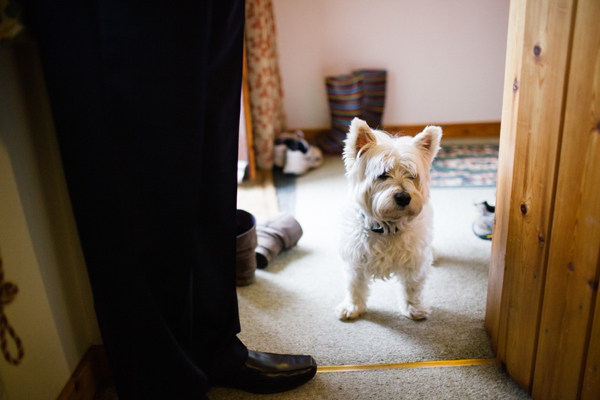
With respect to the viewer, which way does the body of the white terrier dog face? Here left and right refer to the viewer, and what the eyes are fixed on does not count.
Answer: facing the viewer

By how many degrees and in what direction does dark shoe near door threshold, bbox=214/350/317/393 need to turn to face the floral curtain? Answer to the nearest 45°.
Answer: approximately 90° to its left

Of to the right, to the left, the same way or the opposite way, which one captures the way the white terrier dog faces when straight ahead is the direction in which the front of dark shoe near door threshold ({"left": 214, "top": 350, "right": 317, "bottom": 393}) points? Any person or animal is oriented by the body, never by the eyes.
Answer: to the right

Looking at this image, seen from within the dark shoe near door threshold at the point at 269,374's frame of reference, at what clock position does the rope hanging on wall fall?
The rope hanging on wall is roughly at 5 o'clock from the dark shoe near door threshold.

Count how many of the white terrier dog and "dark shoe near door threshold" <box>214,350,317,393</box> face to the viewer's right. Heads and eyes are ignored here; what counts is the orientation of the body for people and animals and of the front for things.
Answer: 1

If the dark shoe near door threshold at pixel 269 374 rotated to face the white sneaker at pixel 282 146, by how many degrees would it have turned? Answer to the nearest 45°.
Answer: approximately 90° to its left

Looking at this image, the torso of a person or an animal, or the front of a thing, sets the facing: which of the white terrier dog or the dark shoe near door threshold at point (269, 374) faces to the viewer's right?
the dark shoe near door threshold

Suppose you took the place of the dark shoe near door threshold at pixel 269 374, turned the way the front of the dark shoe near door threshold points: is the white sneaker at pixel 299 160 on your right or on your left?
on your left

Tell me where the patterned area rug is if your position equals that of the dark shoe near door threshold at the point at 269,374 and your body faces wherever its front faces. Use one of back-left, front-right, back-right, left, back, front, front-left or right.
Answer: front-left

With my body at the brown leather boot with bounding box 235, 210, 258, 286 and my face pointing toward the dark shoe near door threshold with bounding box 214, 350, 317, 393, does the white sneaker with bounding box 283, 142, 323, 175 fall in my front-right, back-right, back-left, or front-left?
back-left

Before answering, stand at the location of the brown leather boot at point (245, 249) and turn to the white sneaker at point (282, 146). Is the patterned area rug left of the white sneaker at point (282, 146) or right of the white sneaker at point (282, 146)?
right

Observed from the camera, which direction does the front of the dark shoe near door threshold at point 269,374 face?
facing to the right of the viewer

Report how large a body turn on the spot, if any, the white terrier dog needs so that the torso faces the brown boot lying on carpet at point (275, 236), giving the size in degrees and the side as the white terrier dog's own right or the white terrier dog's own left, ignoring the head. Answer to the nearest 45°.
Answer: approximately 135° to the white terrier dog's own right
